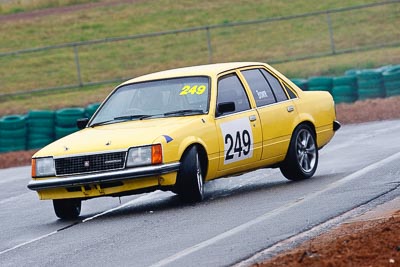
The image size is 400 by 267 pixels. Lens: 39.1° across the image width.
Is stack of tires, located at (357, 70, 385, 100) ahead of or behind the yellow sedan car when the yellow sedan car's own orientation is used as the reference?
behind

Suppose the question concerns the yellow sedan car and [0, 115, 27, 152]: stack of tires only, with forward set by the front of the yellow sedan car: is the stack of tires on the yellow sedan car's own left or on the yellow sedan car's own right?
on the yellow sedan car's own right

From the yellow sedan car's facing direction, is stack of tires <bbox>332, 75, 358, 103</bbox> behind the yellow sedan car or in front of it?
behind

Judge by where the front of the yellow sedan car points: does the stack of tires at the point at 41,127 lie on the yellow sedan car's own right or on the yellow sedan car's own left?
on the yellow sedan car's own right

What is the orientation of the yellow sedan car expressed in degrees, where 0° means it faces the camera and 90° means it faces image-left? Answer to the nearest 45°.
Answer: approximately 45°

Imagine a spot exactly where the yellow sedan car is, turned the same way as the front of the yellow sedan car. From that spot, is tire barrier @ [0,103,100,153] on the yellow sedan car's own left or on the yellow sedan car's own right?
on the yellow sedan car's own right
